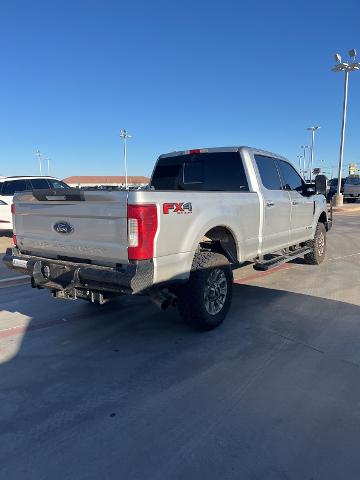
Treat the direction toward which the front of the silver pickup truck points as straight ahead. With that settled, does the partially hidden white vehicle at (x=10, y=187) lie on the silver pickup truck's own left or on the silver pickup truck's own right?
on the silver pickup truck's own left

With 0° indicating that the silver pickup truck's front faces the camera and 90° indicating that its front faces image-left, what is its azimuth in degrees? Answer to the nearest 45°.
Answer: approximately 225°

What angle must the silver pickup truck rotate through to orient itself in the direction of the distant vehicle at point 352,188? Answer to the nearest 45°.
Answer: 0° — it already faces it
